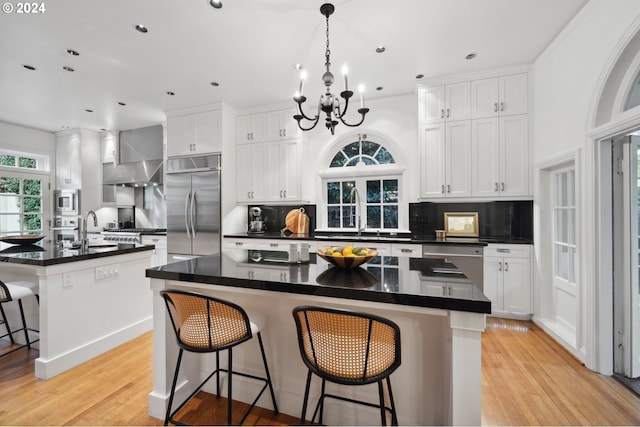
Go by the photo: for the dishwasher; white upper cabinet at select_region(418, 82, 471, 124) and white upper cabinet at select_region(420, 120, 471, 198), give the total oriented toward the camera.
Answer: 3

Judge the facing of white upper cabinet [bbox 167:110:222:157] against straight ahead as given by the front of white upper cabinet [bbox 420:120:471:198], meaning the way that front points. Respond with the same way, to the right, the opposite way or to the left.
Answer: the same way

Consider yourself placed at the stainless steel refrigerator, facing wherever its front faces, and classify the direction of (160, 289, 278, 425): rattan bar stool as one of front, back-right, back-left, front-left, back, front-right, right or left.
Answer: front-left

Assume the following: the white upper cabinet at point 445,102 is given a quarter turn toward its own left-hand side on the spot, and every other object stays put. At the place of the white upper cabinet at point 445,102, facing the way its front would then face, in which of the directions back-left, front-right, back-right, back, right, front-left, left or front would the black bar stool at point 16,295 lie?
back-right

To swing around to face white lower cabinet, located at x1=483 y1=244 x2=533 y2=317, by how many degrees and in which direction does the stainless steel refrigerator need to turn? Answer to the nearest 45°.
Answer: approximately 90° to its left

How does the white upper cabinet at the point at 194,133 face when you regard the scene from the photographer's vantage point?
facing the viewer and to the left of the viewer

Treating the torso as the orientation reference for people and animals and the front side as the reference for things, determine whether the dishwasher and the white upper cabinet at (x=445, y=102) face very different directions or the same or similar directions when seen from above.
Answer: same or similar directions

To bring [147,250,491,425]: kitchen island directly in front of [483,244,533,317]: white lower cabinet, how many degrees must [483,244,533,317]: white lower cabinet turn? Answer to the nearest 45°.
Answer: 0° — it already faces it

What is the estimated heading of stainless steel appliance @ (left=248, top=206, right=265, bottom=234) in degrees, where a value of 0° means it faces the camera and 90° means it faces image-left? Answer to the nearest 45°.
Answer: approximately 0°

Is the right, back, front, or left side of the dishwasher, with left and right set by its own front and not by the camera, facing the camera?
front

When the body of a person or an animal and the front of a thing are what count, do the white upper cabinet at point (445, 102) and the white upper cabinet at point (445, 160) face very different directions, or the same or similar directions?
same or similar directions

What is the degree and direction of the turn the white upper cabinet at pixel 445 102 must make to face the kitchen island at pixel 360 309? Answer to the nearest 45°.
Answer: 0° — it already faces it

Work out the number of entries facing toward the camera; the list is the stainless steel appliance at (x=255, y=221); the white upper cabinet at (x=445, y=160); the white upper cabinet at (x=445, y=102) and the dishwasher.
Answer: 4

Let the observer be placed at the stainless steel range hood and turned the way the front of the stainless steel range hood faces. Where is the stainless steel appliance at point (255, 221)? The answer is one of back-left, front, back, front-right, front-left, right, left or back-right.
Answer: left

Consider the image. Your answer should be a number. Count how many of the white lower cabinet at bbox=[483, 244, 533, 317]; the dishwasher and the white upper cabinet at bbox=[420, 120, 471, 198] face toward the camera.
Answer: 3

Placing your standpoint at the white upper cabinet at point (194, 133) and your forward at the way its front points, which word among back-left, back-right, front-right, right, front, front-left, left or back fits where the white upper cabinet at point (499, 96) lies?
left

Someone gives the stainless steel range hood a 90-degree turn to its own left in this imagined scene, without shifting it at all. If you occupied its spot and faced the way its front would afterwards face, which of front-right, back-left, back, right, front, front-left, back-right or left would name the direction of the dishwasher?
front

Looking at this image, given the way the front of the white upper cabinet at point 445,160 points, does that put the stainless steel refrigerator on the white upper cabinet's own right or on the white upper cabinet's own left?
on the white upper cabinet's own right

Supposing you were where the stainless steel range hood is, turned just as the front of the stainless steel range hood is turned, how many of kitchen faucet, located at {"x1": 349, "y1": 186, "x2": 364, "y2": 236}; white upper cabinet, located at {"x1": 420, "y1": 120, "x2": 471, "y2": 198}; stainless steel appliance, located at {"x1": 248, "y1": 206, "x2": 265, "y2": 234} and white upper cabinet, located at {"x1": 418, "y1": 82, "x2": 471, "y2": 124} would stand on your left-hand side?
4

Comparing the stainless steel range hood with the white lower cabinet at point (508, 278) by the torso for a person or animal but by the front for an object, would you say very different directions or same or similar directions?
same or similar directions

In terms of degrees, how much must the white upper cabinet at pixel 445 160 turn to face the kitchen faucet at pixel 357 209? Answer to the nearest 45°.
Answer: approximately 90° to its right
